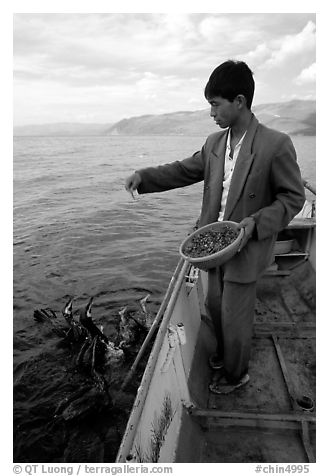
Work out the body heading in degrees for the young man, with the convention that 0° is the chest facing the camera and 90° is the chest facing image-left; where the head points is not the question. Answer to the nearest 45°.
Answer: approximately 45°

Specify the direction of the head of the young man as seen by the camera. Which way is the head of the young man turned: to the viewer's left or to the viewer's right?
to the viewer's left

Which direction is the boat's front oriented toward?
away from the camera
